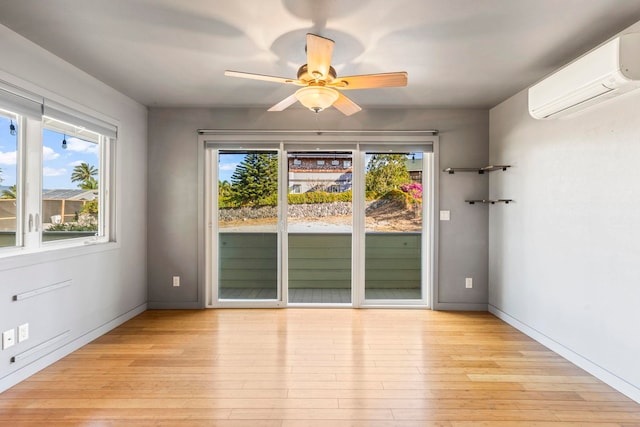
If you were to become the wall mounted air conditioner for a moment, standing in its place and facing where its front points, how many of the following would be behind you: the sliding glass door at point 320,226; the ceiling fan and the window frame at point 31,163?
0

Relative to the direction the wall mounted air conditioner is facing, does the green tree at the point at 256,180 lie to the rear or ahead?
ahead

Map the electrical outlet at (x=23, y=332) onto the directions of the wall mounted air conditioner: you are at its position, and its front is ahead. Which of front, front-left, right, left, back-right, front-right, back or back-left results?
front

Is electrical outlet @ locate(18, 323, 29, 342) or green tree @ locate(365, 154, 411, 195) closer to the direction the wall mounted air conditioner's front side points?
the electrical outlet

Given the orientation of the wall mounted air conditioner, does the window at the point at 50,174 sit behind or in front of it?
in front

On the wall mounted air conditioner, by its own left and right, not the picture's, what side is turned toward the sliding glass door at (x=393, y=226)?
right

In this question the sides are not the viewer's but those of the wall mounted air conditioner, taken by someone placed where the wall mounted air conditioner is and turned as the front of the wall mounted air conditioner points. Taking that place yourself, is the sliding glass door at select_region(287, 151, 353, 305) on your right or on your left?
on your right

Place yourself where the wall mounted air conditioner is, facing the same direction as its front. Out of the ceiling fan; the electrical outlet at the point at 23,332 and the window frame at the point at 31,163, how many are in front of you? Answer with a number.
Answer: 3

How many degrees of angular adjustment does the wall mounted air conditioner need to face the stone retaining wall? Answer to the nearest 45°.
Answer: approximately 45° to its right

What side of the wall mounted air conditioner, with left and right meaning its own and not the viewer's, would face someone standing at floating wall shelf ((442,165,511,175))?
right

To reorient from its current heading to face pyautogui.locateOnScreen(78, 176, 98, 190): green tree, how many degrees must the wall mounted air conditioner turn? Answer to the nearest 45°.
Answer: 0° — it already faces it

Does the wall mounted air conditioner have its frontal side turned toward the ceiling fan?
yes

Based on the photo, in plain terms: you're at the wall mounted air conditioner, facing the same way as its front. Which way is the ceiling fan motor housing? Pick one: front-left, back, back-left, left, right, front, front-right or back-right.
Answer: front

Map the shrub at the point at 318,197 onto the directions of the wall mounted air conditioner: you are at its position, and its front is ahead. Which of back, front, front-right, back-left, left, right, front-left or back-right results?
front-right

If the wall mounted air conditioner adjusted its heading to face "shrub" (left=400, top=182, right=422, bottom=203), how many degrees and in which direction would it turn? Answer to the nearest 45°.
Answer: approximately 90° to its right

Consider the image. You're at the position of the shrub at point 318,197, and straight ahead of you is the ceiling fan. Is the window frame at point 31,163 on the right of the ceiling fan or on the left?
right

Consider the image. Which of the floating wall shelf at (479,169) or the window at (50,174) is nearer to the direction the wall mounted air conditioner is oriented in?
the window

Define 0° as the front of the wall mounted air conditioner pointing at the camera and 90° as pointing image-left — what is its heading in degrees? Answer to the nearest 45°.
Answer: approximately 45°

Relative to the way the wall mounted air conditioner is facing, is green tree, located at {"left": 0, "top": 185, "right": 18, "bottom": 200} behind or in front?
in front
